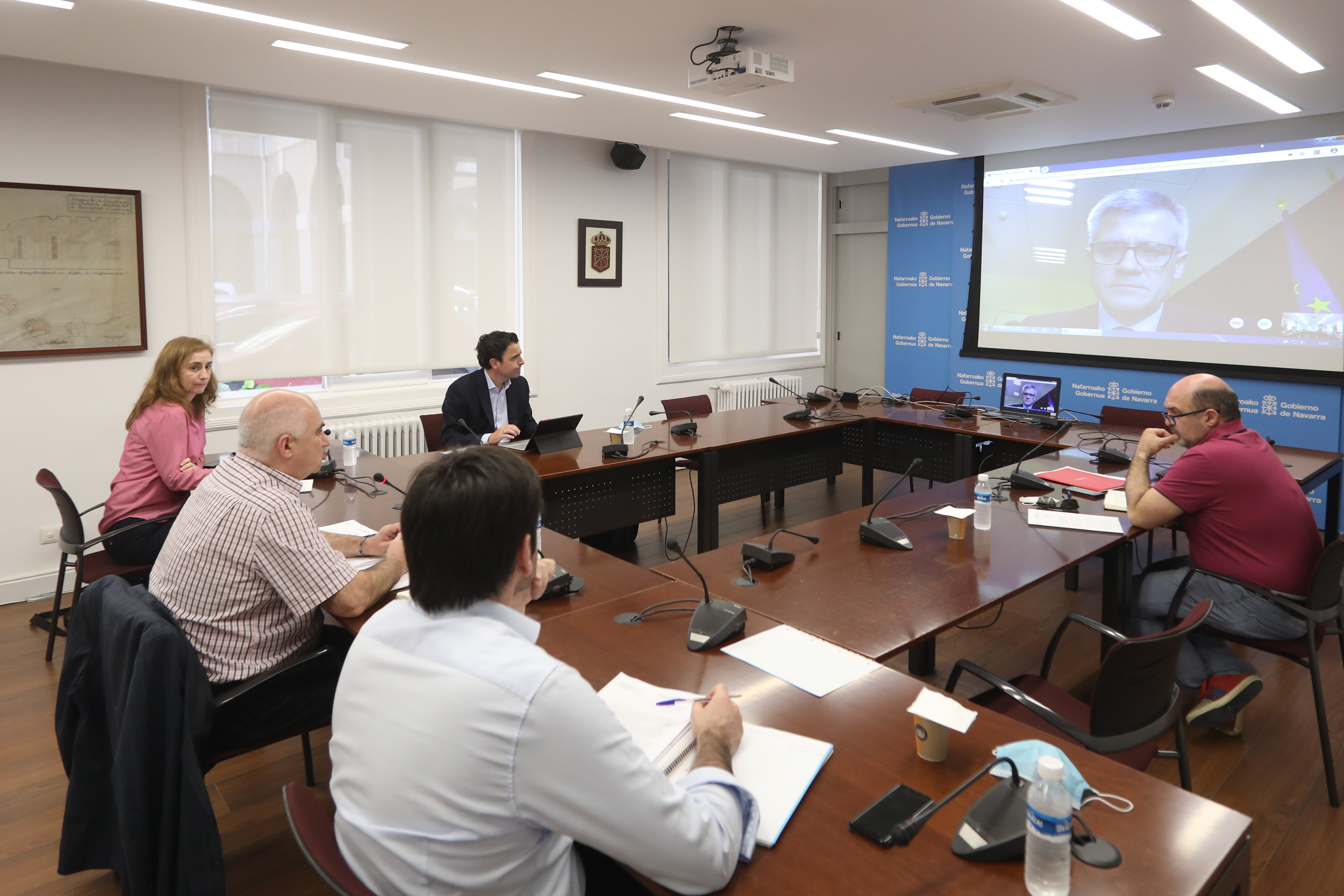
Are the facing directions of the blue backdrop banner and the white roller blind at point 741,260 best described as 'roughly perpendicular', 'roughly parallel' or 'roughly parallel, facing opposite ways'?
roughly perpendicular

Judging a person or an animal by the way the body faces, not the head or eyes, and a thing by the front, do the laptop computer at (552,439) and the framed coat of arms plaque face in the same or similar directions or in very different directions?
very different directions

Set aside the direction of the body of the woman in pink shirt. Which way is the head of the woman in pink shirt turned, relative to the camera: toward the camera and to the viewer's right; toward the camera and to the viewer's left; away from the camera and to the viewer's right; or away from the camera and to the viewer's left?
toward the camera and to the viewer's right

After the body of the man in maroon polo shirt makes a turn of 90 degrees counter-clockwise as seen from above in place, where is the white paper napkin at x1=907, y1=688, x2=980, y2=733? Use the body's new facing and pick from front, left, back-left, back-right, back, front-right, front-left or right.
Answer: front

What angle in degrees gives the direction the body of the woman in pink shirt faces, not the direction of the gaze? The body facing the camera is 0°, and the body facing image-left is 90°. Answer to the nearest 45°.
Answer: approximately 270°

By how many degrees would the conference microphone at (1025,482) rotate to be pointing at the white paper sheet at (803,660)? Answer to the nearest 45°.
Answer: approximately 90° to its right

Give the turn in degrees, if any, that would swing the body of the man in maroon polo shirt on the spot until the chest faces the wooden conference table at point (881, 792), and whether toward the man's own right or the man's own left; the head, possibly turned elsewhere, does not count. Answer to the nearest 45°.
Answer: approximately 90° to the man's own left

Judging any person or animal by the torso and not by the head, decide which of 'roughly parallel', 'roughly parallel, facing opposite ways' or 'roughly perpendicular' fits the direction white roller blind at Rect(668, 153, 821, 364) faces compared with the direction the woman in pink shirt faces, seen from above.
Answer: roughly perpendicular

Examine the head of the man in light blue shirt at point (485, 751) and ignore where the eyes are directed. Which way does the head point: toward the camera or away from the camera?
away from the camera

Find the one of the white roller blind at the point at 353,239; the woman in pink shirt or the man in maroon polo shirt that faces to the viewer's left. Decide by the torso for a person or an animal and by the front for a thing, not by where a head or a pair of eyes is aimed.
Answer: the man in maroon polo shirt

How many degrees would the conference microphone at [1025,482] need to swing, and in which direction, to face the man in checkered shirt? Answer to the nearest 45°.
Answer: approximately 135° to its right

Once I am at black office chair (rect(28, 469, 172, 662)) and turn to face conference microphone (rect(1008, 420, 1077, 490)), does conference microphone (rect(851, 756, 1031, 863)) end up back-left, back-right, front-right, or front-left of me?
front-right

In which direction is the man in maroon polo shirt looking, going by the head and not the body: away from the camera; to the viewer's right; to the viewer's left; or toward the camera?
to the viewer's left

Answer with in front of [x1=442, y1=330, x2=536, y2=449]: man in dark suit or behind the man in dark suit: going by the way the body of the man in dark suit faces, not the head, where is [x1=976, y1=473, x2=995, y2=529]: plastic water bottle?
in front

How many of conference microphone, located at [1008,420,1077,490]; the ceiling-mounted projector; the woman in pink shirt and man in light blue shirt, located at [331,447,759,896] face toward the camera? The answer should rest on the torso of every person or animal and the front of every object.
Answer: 0
